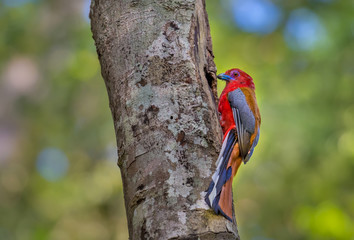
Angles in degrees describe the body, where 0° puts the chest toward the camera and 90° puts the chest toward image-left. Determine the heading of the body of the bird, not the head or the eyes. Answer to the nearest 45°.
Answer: approximately 90°
